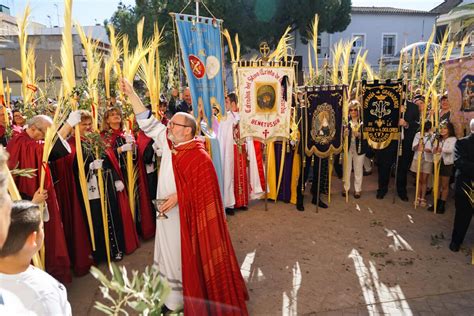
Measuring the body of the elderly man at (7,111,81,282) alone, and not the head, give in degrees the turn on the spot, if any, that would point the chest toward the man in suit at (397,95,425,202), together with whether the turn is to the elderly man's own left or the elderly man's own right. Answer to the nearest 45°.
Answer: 0° — they already face them

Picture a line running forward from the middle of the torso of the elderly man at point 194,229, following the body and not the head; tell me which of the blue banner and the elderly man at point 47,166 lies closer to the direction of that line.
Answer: the elderly man

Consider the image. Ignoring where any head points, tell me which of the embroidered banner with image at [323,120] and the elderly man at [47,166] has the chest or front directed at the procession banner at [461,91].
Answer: the elderly man

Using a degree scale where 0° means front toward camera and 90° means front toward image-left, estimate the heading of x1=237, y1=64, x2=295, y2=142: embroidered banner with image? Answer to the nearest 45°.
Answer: approximately 0°

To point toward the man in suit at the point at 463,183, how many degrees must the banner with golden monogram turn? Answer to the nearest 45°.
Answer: approximately 45° to its left

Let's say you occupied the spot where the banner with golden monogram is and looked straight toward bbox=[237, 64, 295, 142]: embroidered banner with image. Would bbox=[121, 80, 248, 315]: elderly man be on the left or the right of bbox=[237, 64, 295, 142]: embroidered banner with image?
left

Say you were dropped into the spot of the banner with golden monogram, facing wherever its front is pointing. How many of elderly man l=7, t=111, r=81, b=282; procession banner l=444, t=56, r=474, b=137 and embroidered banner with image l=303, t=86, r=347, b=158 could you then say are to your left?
1

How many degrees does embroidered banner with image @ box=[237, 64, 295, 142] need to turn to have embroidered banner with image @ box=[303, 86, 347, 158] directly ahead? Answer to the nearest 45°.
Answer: approximately 90° to its left

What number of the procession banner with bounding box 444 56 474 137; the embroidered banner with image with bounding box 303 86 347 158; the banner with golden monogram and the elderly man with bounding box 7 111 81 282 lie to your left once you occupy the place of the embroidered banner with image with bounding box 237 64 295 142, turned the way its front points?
3

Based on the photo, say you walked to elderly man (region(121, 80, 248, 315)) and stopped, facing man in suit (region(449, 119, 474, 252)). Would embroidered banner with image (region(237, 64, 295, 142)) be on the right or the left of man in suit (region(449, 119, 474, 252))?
left

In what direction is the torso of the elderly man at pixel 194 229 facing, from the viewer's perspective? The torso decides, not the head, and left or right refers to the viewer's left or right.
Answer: facing to the left of the viewer

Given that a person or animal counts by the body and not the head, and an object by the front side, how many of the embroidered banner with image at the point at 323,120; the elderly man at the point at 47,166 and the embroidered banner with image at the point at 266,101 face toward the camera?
2

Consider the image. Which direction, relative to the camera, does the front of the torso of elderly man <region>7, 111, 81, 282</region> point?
to the viewer's right

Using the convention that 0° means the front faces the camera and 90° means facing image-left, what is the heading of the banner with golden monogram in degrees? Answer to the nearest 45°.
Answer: approximately 0°

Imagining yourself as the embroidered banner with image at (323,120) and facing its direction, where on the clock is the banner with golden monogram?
The banner with golden monogram is roughly at 8 o'clock from the embroidered banner with image.
